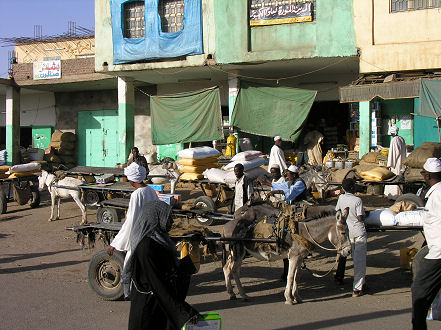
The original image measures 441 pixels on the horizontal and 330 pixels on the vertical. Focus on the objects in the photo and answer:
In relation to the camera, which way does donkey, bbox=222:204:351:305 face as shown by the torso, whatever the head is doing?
to the viewer's right

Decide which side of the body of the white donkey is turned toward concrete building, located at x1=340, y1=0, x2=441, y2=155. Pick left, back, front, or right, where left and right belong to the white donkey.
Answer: back

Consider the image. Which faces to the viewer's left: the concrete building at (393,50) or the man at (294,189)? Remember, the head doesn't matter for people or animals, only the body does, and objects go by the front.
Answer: the man

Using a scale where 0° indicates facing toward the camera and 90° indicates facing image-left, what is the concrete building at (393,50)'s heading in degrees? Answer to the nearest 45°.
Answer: approximately 0°

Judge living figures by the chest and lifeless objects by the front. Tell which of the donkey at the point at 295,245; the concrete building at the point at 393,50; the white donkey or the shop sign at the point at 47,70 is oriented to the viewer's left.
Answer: the white donkey

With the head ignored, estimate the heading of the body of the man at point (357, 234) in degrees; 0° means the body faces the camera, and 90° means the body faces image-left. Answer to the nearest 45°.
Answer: approximately 135°

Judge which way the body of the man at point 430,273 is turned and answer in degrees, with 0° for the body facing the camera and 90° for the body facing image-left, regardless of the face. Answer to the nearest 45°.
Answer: approximately 90°
